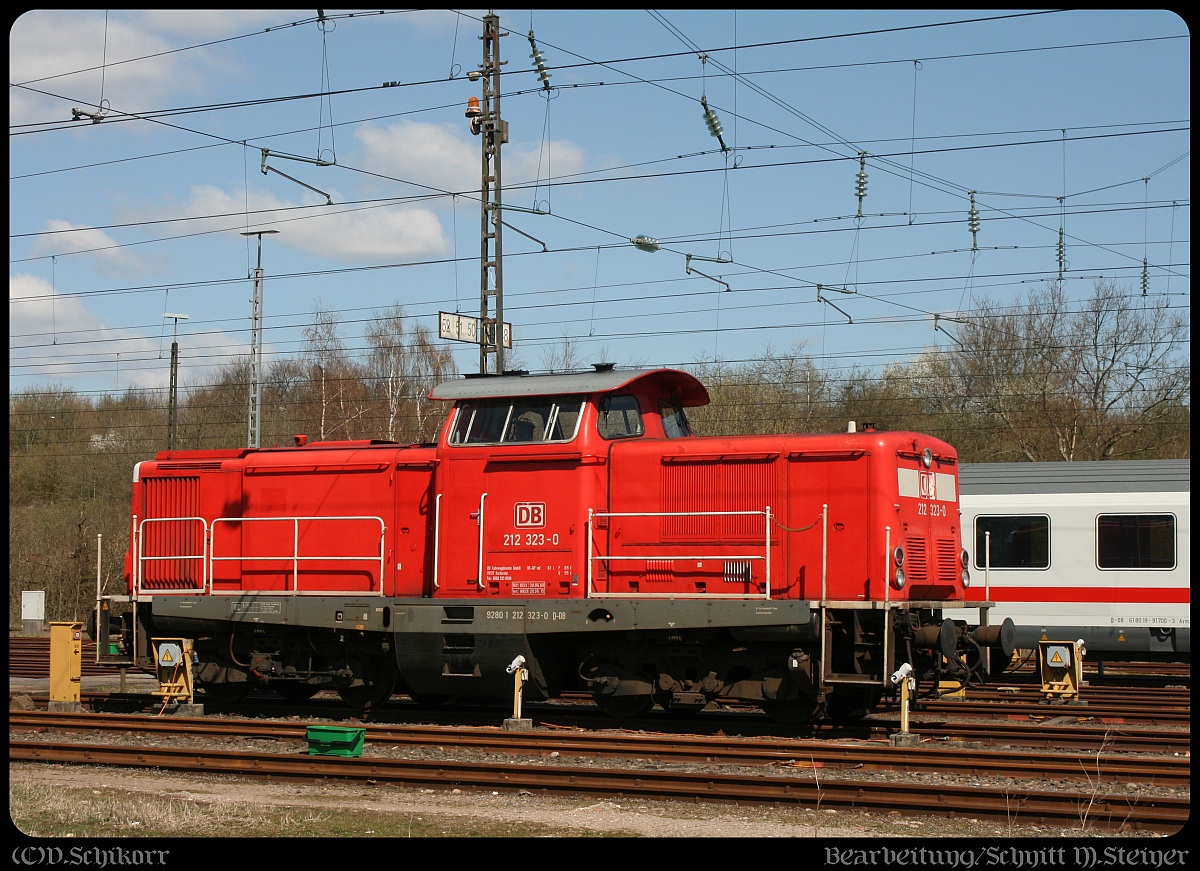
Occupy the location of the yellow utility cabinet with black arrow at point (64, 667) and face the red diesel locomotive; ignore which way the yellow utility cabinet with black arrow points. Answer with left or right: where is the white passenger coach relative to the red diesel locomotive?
left

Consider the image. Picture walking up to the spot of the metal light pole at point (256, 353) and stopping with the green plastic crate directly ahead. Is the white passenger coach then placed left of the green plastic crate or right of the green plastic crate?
left
